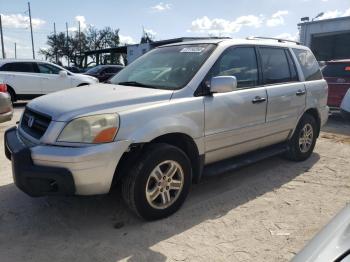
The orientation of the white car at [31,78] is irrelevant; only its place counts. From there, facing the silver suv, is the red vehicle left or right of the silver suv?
left

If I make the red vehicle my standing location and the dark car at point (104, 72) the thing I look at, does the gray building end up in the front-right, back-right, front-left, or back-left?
front-right

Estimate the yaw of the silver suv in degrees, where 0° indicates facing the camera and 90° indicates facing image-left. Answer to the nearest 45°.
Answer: approximately 45°

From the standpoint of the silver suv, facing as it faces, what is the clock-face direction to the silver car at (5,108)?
The silver car is roughly at 3 o'clock from the silver suv.

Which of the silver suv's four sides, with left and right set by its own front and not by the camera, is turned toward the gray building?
back

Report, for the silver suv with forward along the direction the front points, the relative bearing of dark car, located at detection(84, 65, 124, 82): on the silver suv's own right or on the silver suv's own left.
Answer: on the silver suv's own right

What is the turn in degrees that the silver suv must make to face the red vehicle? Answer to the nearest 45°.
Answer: approximately 180°

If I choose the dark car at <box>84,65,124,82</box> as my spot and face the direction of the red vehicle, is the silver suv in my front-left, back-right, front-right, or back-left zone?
front-right
